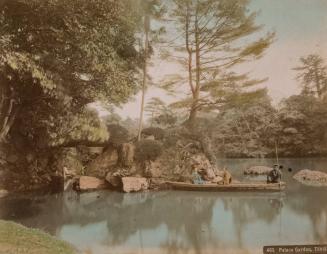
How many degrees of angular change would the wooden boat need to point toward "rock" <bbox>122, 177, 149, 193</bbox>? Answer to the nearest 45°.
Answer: approximately 45° to its left

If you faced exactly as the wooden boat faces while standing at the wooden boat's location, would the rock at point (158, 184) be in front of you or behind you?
in front

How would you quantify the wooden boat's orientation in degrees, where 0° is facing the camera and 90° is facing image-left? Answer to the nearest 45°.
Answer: approximately 90°

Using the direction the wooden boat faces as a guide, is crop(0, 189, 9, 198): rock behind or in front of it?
in front

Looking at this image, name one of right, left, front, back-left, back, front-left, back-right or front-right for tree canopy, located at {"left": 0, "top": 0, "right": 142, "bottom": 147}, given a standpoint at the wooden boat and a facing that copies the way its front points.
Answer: front-left
